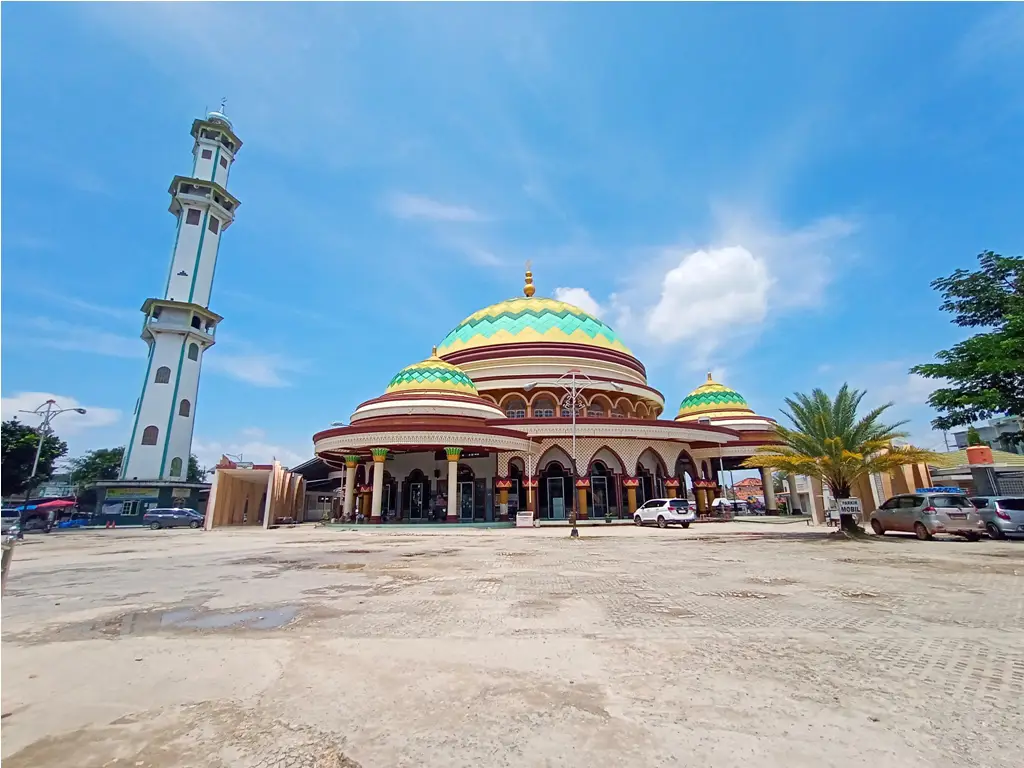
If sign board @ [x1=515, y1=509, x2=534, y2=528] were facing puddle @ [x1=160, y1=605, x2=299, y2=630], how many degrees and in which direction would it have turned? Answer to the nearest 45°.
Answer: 0° — it already faces it

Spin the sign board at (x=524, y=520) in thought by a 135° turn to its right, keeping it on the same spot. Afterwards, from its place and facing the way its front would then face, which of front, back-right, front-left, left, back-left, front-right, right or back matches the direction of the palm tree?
back

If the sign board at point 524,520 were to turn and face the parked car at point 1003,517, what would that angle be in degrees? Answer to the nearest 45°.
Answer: approximately 45° to its left

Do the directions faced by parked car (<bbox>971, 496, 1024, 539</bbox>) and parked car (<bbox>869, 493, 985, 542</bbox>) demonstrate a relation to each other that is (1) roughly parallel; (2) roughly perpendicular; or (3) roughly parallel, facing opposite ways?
roughly parallel

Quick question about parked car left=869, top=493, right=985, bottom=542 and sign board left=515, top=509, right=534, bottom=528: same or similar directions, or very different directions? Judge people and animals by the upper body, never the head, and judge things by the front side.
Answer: very different directions

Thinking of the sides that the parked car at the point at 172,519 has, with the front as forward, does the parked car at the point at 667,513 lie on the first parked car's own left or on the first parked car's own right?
on the first parked car's own right

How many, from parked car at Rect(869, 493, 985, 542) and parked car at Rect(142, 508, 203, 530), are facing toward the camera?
0

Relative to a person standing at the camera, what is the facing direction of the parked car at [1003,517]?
facing away from the viewer and to the left of the viewer

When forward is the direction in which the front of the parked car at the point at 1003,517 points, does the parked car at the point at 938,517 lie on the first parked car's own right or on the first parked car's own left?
on the first parked car's own left

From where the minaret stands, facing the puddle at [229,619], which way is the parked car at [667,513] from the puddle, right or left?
left

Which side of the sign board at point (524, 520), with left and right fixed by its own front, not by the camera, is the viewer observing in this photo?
front

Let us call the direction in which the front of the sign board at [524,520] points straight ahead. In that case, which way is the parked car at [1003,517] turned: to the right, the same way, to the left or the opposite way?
the opposite way

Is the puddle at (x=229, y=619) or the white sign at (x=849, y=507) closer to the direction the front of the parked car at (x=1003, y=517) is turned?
the white sign

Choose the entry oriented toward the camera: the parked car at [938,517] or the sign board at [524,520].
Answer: the sign board
